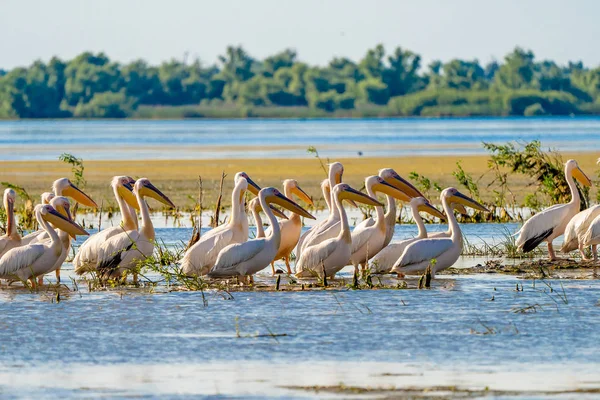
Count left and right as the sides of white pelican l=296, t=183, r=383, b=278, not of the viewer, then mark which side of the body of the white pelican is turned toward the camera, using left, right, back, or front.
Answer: right

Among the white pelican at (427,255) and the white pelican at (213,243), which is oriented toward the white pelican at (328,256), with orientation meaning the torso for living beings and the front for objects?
the white pelican at (213,243)

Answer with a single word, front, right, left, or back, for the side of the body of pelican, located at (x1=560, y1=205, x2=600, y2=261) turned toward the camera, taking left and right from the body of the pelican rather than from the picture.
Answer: right

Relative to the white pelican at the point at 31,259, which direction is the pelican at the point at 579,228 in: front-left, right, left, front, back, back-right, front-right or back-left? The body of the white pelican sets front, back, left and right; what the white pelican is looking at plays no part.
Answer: front

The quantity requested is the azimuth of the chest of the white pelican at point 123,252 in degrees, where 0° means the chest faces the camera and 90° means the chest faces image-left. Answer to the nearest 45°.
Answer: approximately 270°

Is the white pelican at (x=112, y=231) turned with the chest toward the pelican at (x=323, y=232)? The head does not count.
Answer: yes

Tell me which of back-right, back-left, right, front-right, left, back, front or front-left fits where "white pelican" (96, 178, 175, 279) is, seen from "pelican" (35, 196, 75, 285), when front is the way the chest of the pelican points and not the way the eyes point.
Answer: front-right

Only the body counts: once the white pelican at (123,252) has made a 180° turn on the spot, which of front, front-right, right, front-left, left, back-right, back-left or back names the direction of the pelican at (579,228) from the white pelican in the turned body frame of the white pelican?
back

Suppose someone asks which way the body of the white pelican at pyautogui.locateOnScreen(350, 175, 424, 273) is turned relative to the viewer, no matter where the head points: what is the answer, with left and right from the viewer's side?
facing to the right of the viewer

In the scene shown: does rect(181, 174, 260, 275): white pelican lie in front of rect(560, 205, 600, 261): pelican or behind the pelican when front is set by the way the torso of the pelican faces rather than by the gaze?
behind

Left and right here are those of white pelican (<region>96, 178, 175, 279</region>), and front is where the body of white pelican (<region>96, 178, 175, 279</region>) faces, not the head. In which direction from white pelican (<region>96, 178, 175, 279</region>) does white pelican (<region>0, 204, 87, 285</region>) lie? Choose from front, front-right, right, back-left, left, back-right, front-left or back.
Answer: back

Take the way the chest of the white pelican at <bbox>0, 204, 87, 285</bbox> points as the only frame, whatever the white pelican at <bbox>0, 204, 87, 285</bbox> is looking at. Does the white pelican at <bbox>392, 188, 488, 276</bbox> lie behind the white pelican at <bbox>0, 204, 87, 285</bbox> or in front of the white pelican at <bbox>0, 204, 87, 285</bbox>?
in front

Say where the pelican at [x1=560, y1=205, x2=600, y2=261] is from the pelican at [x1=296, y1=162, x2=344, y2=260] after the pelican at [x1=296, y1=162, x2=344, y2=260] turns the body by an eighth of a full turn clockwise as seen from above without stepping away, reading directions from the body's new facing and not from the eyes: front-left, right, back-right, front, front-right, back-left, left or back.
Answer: front-left

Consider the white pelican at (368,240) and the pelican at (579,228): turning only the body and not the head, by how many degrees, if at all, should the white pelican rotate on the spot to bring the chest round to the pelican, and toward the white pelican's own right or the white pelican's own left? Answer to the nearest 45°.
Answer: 0° — it already faces it

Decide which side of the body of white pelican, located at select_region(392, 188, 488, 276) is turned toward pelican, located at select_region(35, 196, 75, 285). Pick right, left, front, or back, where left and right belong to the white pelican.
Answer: back

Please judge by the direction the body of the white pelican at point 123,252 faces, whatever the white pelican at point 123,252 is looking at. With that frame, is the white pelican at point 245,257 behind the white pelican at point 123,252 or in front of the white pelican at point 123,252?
in front
